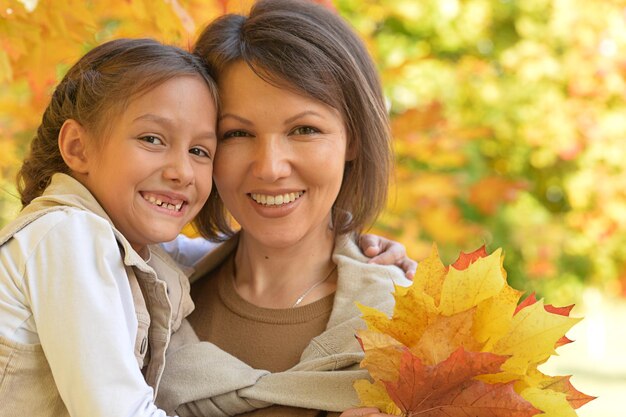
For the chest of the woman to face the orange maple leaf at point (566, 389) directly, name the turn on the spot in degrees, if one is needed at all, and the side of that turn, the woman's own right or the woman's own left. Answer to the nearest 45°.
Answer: approximately 45° to the woman's own left

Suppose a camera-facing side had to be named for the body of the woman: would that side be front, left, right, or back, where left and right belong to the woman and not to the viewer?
front

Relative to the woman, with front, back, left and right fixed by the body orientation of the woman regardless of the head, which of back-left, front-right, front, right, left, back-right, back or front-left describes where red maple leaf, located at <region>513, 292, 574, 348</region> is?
front-left

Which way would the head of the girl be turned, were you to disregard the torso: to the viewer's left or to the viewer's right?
to the viewer's right

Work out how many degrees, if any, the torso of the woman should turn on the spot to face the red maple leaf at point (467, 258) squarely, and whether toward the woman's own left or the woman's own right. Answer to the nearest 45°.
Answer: approximately 45° to the woman's own left
